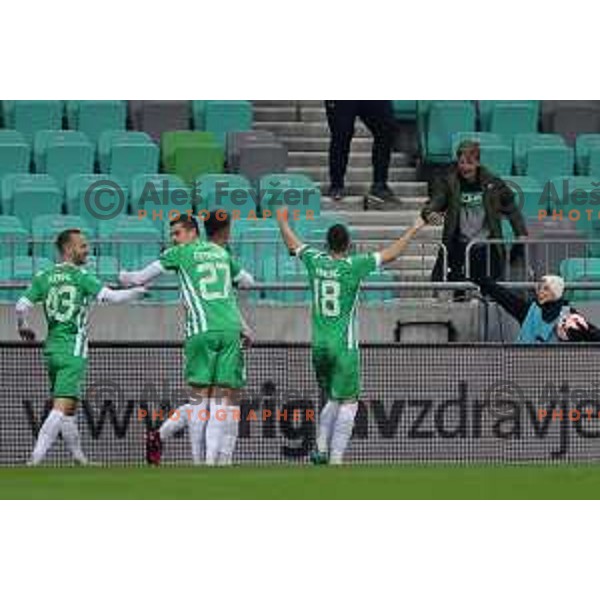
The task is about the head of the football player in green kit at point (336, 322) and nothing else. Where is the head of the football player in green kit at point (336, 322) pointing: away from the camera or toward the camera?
away from the camera

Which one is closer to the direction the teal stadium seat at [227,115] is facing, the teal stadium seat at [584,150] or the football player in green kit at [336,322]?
the football player in green kit

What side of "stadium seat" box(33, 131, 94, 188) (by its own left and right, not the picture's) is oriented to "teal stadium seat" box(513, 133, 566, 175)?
left

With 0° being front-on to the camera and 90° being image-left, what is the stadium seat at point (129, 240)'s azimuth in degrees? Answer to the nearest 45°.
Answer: approximately 0°
